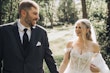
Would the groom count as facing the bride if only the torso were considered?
no

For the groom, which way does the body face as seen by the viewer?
toward the camera

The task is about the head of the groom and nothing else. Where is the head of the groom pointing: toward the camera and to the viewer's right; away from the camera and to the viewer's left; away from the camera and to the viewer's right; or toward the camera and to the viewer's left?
toward the camera and to the viewer's right

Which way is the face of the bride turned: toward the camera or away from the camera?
toward the camera
